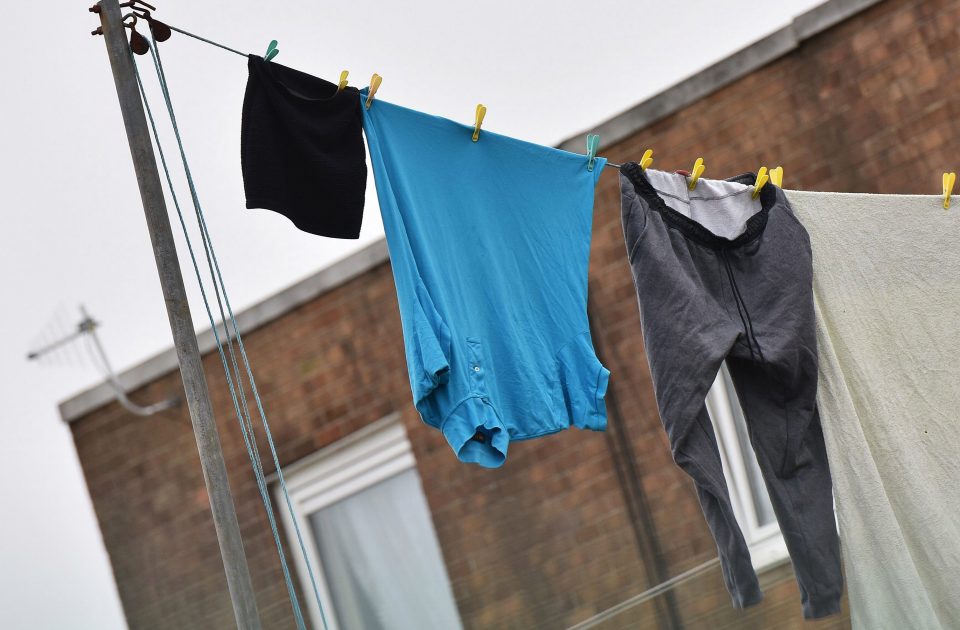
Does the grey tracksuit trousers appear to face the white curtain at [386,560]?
no

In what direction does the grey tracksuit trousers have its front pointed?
toward the camera

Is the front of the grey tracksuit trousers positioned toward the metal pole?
no

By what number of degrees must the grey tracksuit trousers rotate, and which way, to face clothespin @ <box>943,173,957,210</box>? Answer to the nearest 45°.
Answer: approximately 135° to its left

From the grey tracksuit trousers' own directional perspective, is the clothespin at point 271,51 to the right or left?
on its right

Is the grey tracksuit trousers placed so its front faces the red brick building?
no

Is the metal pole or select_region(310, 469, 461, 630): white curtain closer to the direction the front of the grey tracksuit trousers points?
the metal pole
